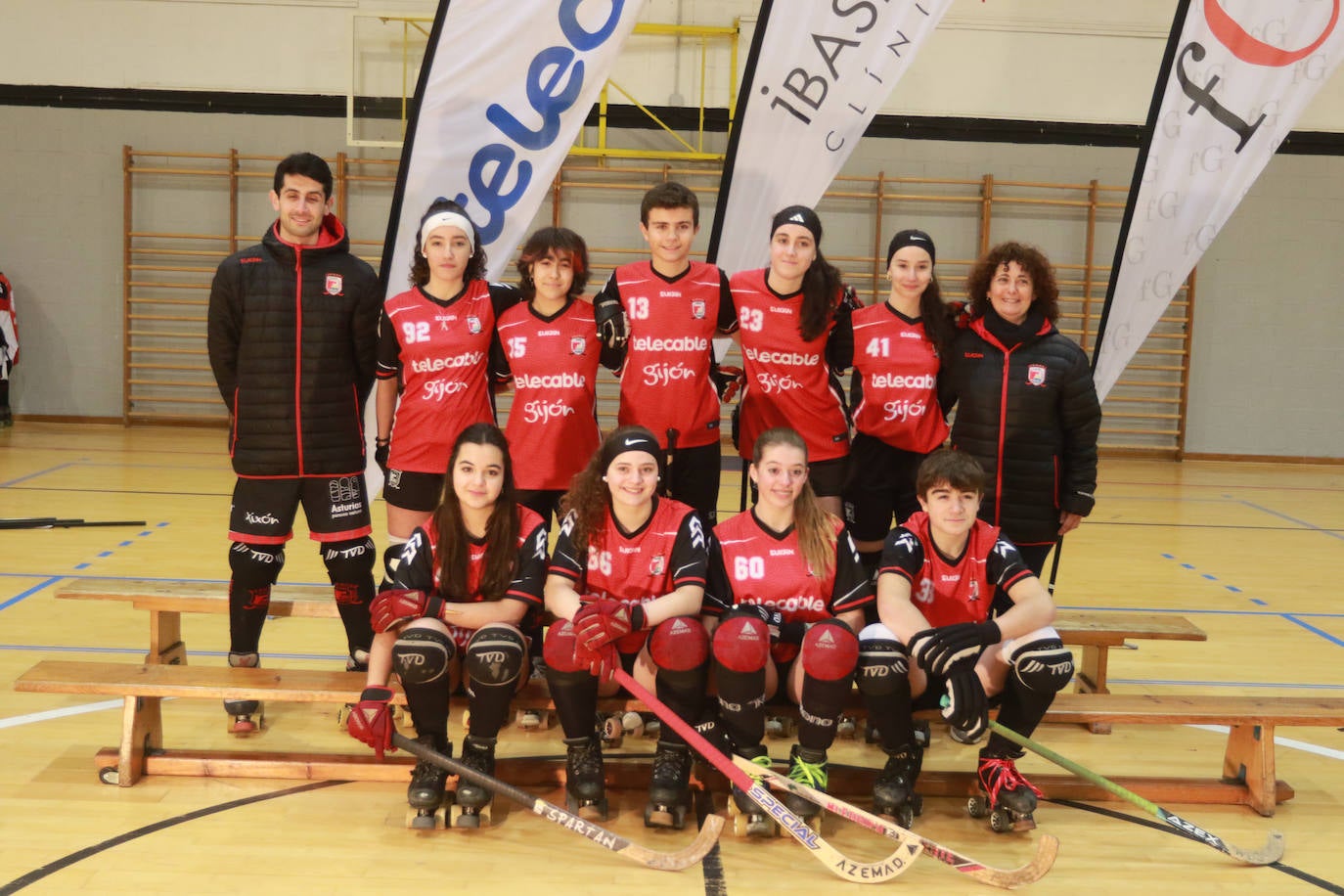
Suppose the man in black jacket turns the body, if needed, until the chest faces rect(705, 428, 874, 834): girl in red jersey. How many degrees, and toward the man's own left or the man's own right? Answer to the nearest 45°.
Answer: approximately 45° to the man's own left

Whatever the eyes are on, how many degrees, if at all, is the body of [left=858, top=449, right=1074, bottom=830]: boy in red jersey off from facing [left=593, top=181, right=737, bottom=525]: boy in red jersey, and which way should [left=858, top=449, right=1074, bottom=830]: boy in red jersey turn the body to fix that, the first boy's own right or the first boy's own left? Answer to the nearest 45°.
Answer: approximately 135° to the first boy's own right

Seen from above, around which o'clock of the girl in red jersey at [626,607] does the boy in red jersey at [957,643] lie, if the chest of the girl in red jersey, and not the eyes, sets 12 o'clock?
The boy in red jersey is roughly at 9 o'clock from the girl in red jersey.

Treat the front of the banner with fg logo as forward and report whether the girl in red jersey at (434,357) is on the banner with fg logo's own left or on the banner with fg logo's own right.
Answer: on the banner with fg logo's own right

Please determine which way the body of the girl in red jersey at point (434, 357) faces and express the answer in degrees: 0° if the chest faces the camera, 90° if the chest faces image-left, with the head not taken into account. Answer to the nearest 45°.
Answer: approximately 0°

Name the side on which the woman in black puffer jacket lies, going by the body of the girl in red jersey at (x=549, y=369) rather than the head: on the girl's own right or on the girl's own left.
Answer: on the girl's own left

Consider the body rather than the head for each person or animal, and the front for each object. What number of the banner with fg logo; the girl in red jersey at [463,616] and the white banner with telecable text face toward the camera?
3

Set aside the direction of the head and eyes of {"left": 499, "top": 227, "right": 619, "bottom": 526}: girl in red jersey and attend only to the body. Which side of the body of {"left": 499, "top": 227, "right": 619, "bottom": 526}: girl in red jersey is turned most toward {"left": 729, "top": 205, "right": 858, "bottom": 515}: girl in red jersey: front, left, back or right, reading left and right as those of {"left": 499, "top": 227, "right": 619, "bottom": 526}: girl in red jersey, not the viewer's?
left

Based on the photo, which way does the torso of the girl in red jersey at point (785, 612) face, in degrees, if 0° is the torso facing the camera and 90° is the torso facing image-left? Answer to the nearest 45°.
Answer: approximately 0°
